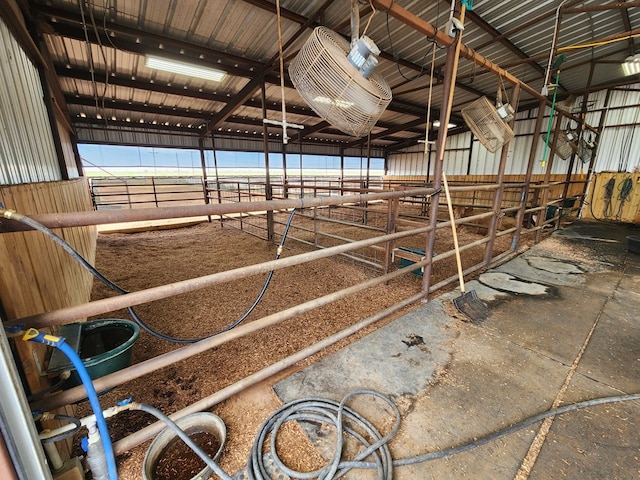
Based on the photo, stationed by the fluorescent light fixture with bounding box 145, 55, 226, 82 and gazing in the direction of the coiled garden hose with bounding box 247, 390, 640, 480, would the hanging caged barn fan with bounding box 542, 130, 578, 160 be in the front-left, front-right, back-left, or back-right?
front-left

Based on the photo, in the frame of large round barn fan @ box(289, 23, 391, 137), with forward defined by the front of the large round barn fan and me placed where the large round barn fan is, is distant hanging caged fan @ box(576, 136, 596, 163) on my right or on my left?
on my right

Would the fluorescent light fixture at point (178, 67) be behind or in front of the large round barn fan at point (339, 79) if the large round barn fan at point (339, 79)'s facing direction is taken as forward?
in front
